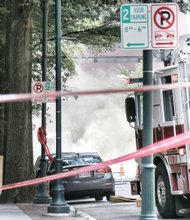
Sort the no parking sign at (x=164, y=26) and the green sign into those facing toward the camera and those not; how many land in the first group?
2

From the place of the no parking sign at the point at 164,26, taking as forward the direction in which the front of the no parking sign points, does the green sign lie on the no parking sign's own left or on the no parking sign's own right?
on the no parking sign's own right

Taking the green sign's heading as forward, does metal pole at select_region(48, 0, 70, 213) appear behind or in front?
behind

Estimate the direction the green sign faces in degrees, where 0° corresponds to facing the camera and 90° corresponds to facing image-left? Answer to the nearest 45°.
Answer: approximately 0°
